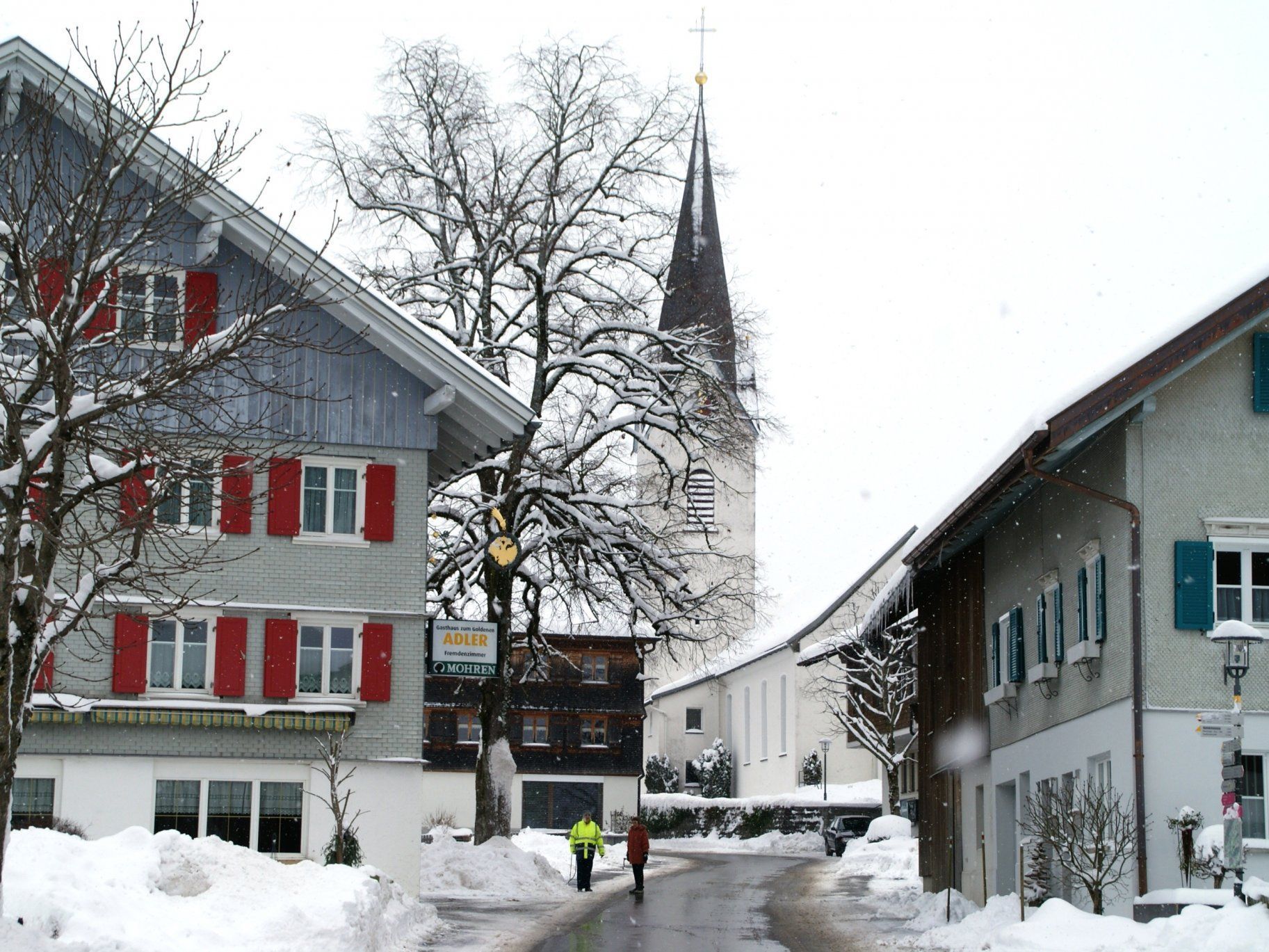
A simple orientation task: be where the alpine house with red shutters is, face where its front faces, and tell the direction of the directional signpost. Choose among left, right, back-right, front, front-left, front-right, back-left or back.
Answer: front-left

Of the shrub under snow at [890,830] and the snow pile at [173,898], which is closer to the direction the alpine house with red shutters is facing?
the snow pile

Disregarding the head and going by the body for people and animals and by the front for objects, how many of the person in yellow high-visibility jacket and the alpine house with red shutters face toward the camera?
2

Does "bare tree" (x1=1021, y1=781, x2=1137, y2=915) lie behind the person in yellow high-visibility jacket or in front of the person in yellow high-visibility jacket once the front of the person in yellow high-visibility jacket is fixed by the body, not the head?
in front

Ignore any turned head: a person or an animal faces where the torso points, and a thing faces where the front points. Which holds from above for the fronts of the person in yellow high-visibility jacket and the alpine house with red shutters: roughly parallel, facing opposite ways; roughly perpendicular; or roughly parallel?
roughly parallel

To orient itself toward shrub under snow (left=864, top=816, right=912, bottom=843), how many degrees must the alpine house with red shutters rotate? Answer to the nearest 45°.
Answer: approximately 135° to its left

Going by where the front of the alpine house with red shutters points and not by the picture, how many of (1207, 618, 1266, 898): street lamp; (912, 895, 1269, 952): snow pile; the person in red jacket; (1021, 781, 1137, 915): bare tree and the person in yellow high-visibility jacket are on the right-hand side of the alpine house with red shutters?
0

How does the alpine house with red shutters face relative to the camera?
toward the camera

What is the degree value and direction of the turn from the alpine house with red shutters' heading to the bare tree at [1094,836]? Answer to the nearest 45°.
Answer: approximately 45° to its left

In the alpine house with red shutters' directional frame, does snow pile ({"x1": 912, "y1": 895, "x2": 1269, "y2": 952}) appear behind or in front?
in front
